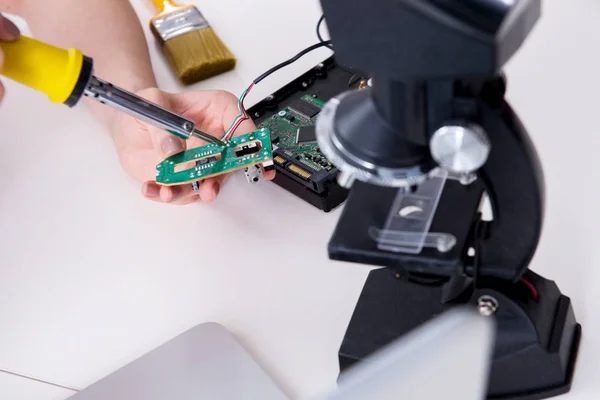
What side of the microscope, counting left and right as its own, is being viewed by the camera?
left

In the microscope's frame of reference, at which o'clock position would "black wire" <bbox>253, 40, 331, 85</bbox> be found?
The black wire is roughly at 2 o'clock from the microscope.

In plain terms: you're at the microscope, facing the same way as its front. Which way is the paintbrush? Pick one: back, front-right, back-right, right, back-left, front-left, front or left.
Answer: front-right

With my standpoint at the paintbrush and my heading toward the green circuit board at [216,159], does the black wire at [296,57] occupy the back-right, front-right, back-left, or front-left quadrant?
front-left
